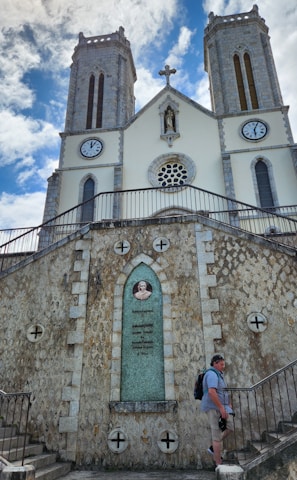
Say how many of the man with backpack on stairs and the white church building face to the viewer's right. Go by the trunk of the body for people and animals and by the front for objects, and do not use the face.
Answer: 1

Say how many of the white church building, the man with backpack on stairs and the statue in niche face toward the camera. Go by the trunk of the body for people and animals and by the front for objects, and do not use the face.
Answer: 2

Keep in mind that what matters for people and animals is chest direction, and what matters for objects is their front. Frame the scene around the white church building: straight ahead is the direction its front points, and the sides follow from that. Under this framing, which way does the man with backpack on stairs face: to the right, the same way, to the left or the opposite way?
to the left

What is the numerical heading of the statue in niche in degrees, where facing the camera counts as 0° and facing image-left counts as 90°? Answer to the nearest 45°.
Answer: approximately 0°

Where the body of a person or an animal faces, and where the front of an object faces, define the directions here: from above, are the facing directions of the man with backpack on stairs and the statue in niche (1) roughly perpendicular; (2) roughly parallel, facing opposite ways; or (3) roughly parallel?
roughly perpendicular

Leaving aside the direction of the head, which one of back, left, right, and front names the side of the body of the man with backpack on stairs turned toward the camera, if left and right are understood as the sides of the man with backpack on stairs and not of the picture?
right
